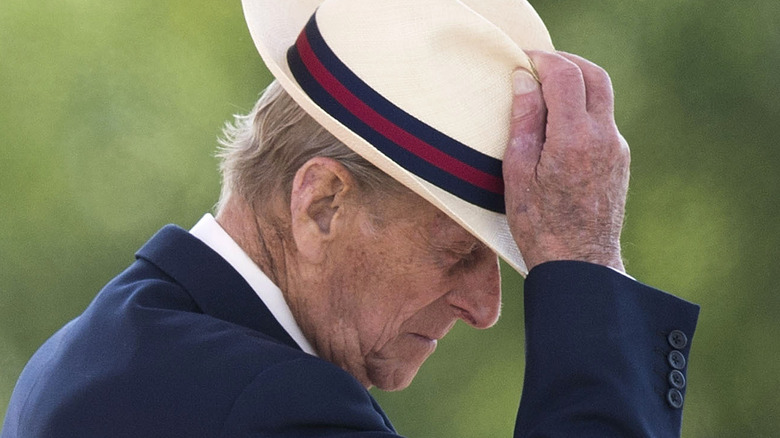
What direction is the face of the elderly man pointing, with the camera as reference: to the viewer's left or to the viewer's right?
to the viewer's right

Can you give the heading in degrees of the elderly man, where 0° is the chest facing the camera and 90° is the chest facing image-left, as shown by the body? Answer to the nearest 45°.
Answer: approximately 270°
